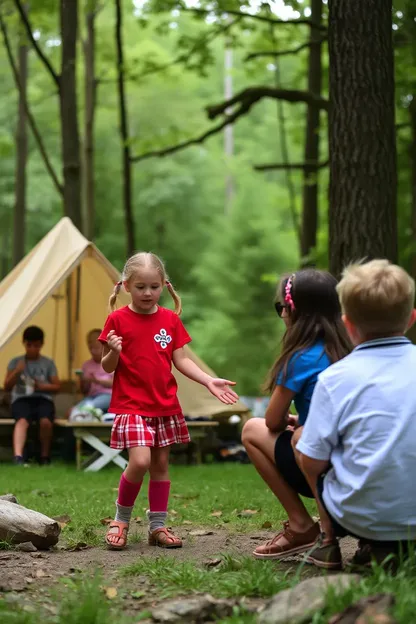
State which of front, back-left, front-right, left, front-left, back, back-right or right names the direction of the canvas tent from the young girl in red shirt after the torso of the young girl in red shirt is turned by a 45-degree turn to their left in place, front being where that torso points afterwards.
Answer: back-left

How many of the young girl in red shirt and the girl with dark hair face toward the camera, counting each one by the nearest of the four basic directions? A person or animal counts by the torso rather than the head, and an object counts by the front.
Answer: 1

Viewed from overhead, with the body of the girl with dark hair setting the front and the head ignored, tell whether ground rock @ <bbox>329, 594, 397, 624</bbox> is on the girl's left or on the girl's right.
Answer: on the girl's left

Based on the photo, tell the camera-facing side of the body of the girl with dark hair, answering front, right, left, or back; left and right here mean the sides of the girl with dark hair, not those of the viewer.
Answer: left

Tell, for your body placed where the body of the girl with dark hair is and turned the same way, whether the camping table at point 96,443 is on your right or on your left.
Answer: on your right

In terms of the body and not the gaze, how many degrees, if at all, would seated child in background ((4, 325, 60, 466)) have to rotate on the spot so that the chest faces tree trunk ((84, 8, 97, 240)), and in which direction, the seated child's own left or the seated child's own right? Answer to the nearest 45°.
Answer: approximately 180°

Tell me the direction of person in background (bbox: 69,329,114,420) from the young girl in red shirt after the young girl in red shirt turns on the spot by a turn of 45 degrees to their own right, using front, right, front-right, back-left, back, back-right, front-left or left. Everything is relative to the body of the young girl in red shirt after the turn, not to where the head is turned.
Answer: back-right

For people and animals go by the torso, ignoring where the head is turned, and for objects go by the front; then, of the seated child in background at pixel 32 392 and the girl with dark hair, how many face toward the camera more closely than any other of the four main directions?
1

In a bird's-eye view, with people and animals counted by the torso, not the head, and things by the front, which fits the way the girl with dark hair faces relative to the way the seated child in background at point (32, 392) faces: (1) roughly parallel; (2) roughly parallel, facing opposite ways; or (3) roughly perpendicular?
roughly perpendicular

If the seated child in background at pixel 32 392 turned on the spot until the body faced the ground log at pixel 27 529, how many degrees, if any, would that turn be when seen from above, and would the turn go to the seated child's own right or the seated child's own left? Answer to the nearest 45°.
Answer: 0° — they already face it

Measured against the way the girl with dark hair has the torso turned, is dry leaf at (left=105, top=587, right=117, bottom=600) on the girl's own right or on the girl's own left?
on the girl's own left

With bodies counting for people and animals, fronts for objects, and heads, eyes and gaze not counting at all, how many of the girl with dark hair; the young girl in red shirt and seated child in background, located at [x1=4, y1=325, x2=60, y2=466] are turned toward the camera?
2
